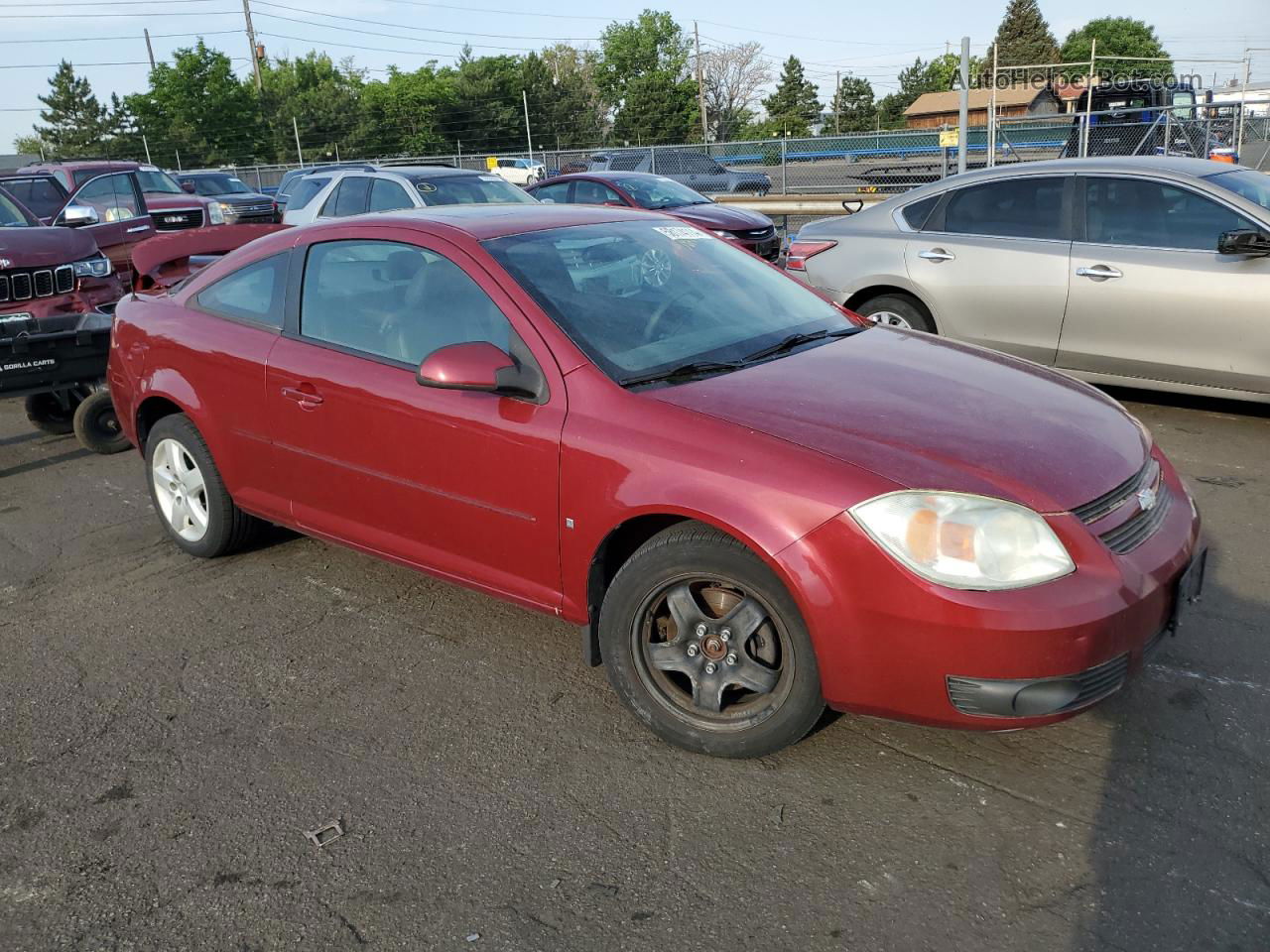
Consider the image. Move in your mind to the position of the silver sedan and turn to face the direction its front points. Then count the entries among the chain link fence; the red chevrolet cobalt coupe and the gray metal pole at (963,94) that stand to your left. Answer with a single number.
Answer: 2

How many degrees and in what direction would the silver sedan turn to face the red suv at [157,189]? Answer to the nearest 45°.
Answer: approximately 135° to its left

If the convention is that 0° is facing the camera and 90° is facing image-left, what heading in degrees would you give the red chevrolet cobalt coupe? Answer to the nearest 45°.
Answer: approximately 315°

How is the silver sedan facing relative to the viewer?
to the viewer's right

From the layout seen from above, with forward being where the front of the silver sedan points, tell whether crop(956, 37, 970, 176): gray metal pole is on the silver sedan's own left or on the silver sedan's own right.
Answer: on the silver sedan's own left

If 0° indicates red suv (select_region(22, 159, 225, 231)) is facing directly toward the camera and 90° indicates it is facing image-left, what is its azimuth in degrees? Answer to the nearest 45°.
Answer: approximately 315°

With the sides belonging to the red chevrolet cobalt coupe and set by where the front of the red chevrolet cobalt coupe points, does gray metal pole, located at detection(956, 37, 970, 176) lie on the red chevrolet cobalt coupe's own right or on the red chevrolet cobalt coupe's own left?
on the red chevrolet cobalt coupe's own left

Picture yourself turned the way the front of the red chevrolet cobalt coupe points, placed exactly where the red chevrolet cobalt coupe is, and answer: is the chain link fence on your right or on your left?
on your left

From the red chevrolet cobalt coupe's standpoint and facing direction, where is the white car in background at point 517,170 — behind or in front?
behind

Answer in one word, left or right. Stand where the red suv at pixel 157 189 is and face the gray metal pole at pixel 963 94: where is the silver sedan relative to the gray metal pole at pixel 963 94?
right
